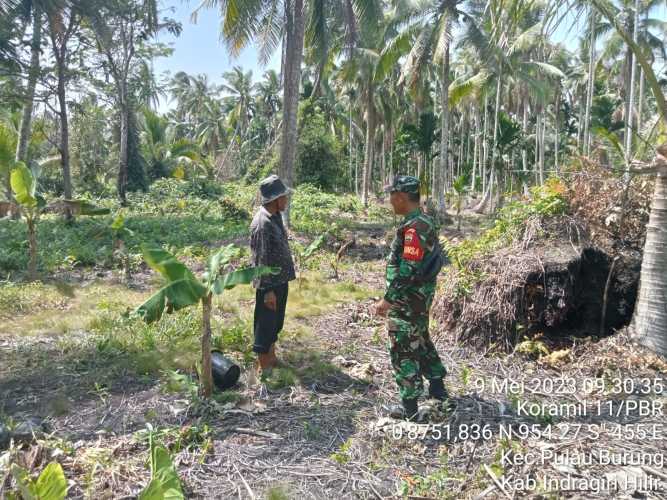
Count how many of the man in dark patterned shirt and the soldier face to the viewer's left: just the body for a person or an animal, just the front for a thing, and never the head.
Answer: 1

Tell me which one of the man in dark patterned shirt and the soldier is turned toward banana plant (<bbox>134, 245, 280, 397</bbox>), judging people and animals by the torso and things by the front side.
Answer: the soldier

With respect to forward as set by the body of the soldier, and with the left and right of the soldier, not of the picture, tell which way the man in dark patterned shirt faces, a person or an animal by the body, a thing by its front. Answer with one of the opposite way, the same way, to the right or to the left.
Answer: the opposite way

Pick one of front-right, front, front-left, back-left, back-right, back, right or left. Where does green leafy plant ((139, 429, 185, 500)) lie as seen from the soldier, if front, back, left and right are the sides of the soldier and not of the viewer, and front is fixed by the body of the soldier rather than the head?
front-left

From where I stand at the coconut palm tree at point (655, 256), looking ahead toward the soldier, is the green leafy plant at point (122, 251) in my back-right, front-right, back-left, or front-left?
front-right

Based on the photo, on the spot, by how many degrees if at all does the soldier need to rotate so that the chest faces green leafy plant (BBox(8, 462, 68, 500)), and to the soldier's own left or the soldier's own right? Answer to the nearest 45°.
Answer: approximately 45° to the soldier's own left

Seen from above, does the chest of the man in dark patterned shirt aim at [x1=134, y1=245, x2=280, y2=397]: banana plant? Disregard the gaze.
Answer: no

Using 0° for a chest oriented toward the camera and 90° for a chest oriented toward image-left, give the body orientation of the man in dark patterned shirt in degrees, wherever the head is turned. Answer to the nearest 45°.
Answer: approximately 270°

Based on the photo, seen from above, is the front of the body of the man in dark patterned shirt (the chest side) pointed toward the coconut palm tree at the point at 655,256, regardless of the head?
yes

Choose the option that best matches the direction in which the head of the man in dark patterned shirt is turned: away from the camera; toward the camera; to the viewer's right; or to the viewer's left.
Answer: to the viewer's right

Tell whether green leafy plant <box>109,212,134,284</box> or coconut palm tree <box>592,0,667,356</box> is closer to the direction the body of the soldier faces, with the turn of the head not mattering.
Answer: the green leafy plant

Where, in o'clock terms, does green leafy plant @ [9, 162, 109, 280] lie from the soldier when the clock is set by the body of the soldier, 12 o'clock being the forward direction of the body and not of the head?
The green leafy plant is roughly at 1 o'clock from the soldier.

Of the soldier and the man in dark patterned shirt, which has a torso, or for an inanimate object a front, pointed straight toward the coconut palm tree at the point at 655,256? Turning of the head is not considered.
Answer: the man in dark patterned shirt

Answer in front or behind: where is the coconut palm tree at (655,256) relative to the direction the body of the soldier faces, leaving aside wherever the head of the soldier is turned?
behind

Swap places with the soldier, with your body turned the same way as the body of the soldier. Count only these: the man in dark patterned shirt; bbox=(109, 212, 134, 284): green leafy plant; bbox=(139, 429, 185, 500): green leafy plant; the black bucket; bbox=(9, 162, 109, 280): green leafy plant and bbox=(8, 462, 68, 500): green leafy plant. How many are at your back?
0

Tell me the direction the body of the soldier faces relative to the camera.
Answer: to the viewer's left
